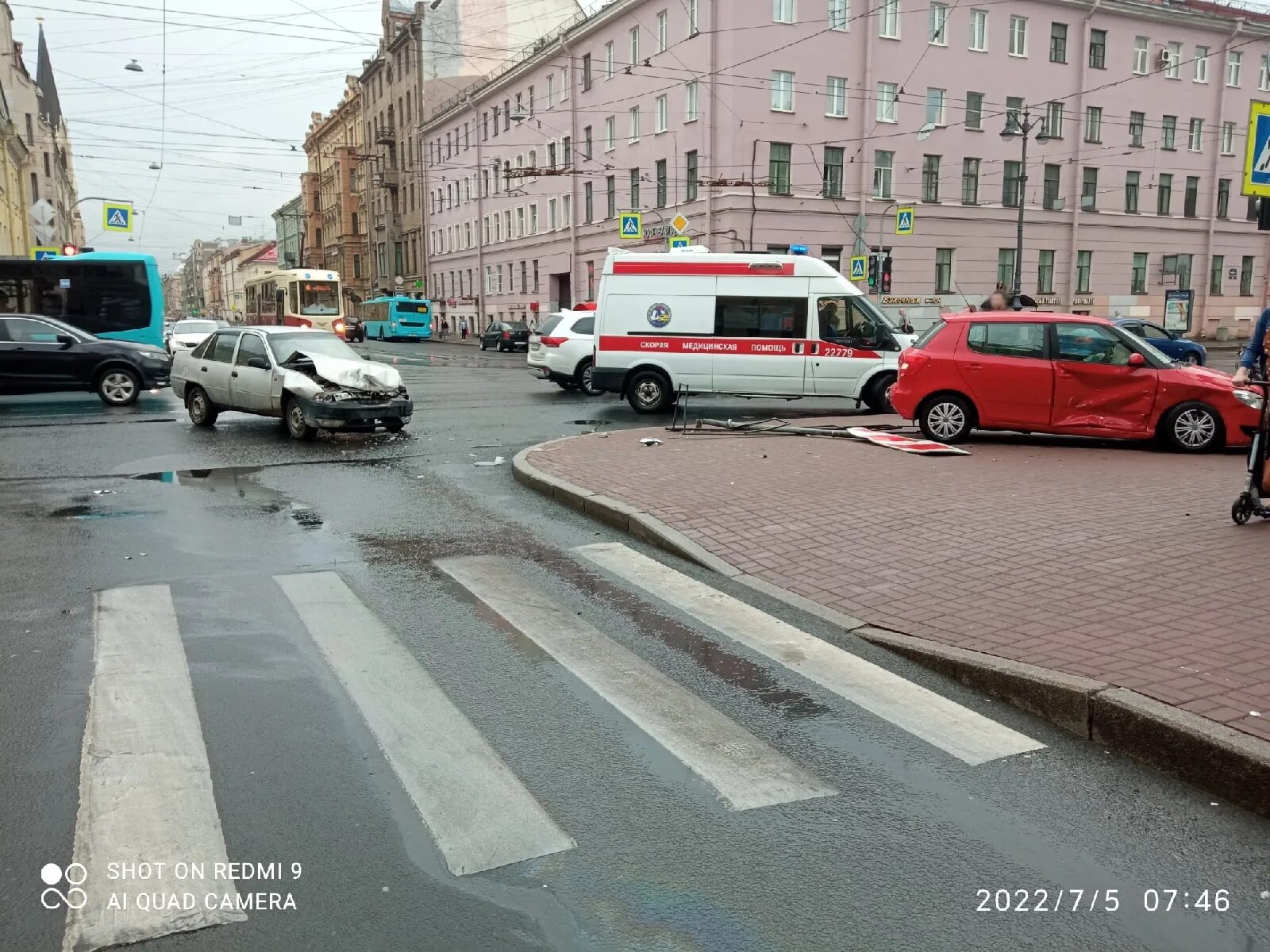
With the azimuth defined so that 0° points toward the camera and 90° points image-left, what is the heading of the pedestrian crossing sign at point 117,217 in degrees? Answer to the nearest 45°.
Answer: approximately 0°

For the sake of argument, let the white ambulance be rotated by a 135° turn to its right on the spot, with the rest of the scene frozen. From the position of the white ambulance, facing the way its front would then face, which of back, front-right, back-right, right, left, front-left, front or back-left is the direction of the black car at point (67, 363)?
front-right

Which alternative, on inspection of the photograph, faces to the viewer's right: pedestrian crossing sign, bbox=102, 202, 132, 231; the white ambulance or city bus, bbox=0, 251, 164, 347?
the white ambulance

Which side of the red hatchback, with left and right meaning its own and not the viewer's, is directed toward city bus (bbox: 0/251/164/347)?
back

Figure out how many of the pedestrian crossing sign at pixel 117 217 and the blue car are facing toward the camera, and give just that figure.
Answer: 1

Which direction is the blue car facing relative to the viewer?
to the viewer's right

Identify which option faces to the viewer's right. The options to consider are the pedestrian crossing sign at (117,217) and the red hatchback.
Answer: the red hatchback

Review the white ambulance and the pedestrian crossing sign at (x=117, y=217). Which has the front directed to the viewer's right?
the white ambulance

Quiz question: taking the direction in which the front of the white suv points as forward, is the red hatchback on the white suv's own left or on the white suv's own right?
on the white suv's own right

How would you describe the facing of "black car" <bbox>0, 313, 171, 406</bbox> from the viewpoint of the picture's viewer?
facing to the right of the viewer

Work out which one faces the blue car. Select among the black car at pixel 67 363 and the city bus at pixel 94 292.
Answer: the black car

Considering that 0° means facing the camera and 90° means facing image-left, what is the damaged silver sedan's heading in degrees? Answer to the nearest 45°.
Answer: approximately 315°

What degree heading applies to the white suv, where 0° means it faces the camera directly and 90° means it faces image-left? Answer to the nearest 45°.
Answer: approximately 225°
